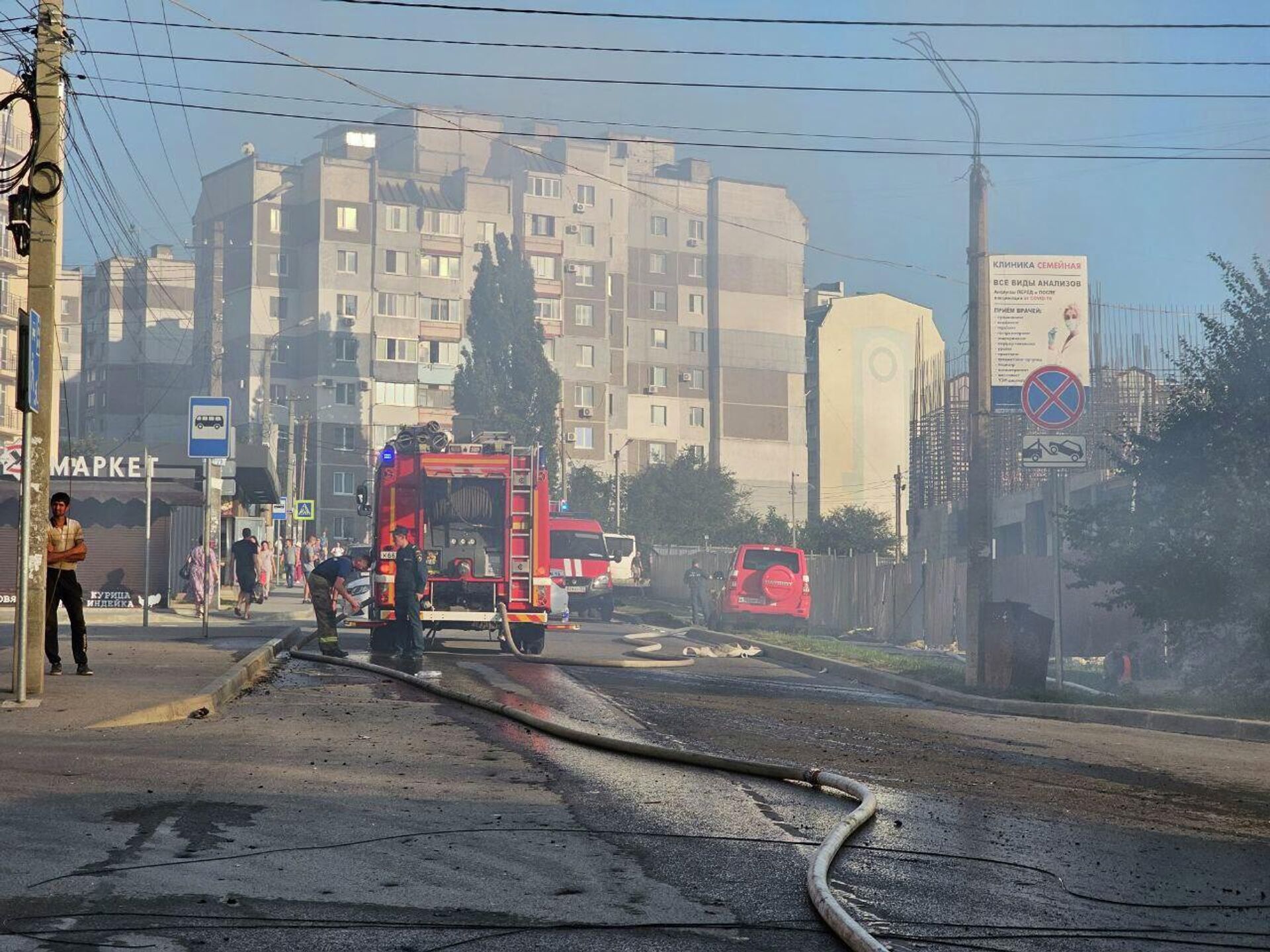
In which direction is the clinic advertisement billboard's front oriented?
toward the camera

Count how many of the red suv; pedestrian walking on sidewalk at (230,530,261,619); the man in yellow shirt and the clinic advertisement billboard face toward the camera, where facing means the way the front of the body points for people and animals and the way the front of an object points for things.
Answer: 2

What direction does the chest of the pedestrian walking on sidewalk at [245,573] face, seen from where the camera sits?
away from the camera

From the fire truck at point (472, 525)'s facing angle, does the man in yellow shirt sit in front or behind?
behind

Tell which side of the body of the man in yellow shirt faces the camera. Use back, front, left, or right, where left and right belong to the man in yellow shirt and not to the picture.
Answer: front

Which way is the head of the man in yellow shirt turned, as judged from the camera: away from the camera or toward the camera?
toward the camera

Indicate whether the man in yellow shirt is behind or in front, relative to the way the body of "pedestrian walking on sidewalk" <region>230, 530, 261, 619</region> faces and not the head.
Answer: behind

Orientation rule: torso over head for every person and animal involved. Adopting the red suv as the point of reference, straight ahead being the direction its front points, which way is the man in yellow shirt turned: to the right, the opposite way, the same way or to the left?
the opposite way

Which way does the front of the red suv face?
away from the camera

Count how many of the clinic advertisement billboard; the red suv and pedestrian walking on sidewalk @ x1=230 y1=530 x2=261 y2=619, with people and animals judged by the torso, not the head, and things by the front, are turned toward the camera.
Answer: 1

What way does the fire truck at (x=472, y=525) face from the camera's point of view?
away from the camera

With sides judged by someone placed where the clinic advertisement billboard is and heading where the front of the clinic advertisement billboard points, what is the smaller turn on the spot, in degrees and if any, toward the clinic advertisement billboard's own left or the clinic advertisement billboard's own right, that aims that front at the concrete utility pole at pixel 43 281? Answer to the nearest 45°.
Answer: approximately 45° to the clinic advertisement billboard's own right

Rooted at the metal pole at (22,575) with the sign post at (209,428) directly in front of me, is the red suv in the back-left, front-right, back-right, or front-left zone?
front-right

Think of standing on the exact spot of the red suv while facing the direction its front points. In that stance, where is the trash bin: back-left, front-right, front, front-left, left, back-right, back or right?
back

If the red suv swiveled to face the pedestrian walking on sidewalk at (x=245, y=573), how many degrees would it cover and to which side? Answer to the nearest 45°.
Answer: approximately 90° to its left

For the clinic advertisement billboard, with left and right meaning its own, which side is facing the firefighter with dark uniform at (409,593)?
right
